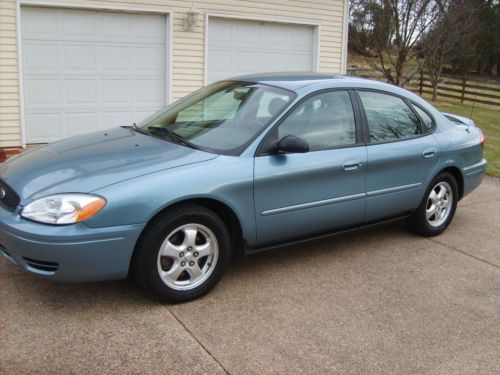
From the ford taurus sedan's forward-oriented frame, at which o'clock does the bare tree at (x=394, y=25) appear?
The bare tree is roughly at 5 o'clock from the ford taurus sedan.

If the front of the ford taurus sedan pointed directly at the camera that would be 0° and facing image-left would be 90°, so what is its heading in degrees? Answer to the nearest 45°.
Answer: approximately 45°

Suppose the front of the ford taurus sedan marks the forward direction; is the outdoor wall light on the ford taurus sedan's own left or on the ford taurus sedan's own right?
on the ford taurus sedan's own right
